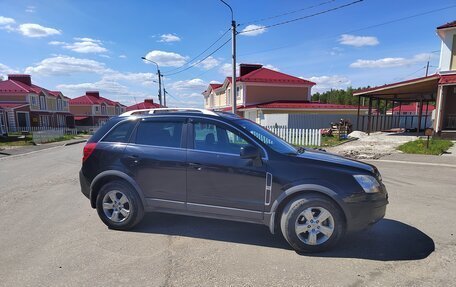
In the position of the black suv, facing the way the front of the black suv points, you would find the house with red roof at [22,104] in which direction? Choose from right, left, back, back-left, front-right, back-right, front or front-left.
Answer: back-left

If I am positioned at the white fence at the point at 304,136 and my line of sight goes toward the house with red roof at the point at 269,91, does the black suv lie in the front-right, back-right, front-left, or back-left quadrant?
back-left

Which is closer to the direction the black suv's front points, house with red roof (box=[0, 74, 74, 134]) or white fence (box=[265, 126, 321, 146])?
the white fence

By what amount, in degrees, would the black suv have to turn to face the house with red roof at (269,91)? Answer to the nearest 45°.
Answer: approximately 90° to its left

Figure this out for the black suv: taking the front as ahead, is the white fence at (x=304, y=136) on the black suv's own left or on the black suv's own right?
on the black suv's own left

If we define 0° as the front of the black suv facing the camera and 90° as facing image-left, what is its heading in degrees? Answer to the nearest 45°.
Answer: approximately 270°
